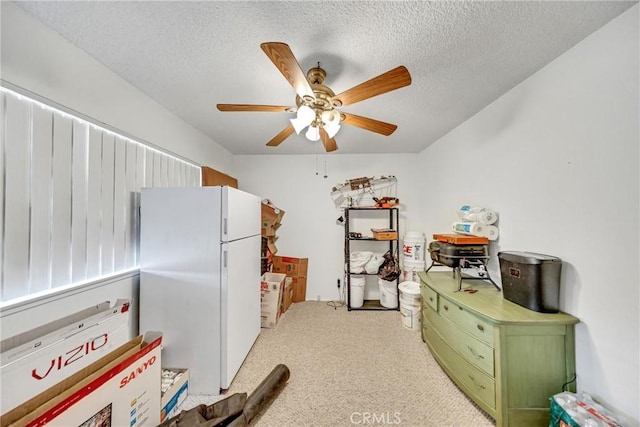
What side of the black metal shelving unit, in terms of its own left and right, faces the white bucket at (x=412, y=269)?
left

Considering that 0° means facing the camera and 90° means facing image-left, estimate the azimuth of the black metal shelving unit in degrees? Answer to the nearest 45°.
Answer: approximately 0°

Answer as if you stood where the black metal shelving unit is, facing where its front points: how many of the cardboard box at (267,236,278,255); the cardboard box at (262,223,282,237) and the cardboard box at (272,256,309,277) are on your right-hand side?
3

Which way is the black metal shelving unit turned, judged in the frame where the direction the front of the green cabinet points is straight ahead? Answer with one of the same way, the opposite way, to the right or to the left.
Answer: to the left

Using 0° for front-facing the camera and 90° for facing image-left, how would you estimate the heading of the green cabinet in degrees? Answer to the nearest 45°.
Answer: approximately 45°

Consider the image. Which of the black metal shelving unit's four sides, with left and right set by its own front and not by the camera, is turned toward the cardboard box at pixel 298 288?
right

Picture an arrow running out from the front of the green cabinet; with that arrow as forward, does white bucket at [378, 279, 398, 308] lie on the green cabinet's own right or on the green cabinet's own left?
on the green cabinet's own right

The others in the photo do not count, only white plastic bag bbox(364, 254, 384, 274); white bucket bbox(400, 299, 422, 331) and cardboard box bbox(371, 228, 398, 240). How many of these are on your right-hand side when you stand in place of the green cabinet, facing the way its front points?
3
